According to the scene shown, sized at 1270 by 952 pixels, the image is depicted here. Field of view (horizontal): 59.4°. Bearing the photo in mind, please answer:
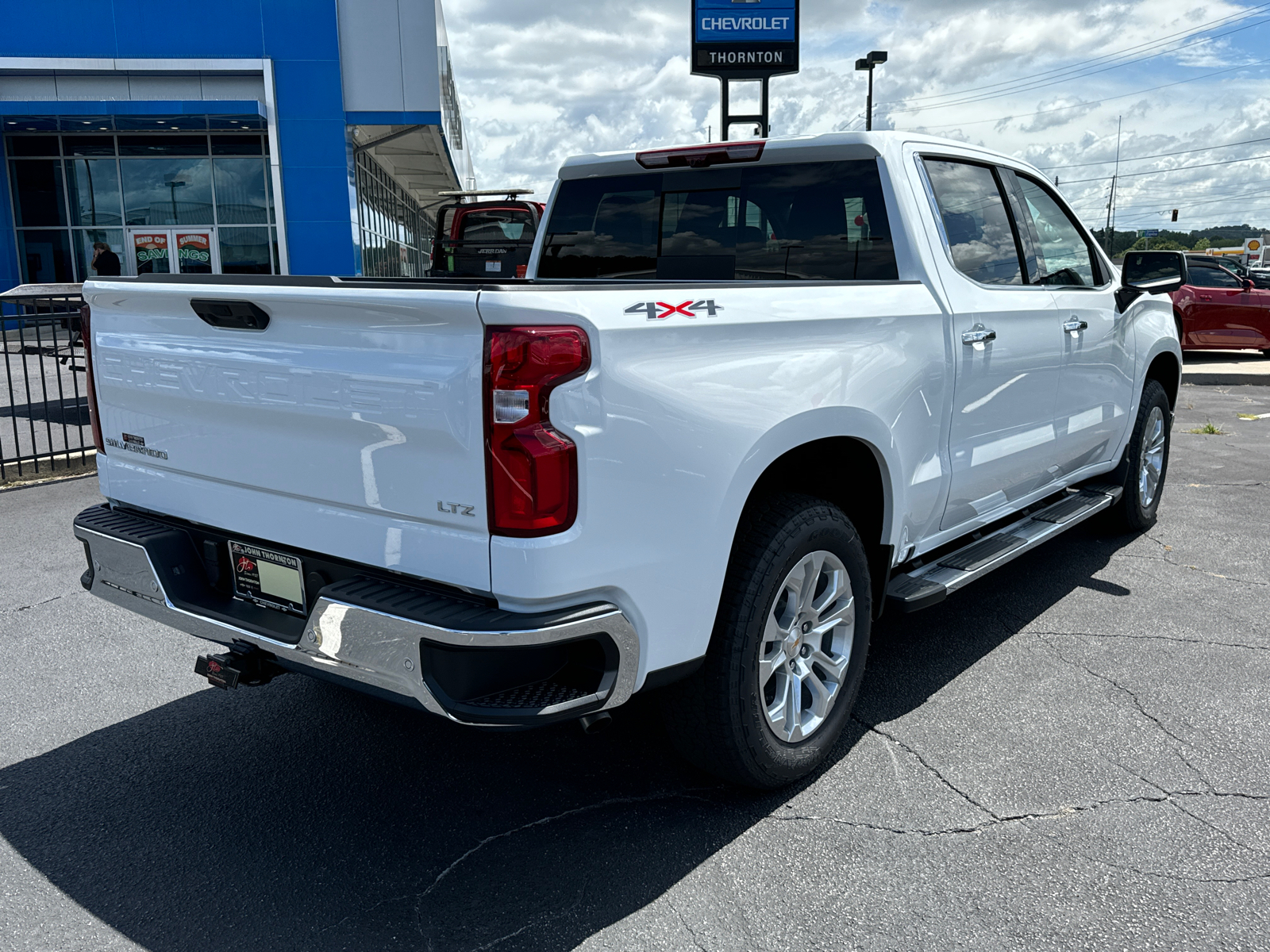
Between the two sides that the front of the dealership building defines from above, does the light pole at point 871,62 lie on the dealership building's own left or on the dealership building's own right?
on the dealership building's own left

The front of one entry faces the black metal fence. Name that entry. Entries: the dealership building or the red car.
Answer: the dealership building

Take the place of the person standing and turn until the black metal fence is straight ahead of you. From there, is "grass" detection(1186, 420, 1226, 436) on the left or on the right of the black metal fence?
left

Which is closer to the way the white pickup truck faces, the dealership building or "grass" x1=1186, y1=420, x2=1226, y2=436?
the grass

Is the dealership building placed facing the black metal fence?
yes

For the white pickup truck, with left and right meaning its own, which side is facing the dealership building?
left

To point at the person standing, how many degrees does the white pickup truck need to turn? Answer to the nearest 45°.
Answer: approximately 90° to its left

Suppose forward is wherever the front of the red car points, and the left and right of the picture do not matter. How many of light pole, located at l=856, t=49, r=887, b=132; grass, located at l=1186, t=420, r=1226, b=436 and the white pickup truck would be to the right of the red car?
2

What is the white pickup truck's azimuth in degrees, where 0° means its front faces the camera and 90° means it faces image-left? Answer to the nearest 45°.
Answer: approximately 225°

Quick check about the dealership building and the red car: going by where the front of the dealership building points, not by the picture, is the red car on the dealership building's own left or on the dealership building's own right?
on the dealership building's own left
